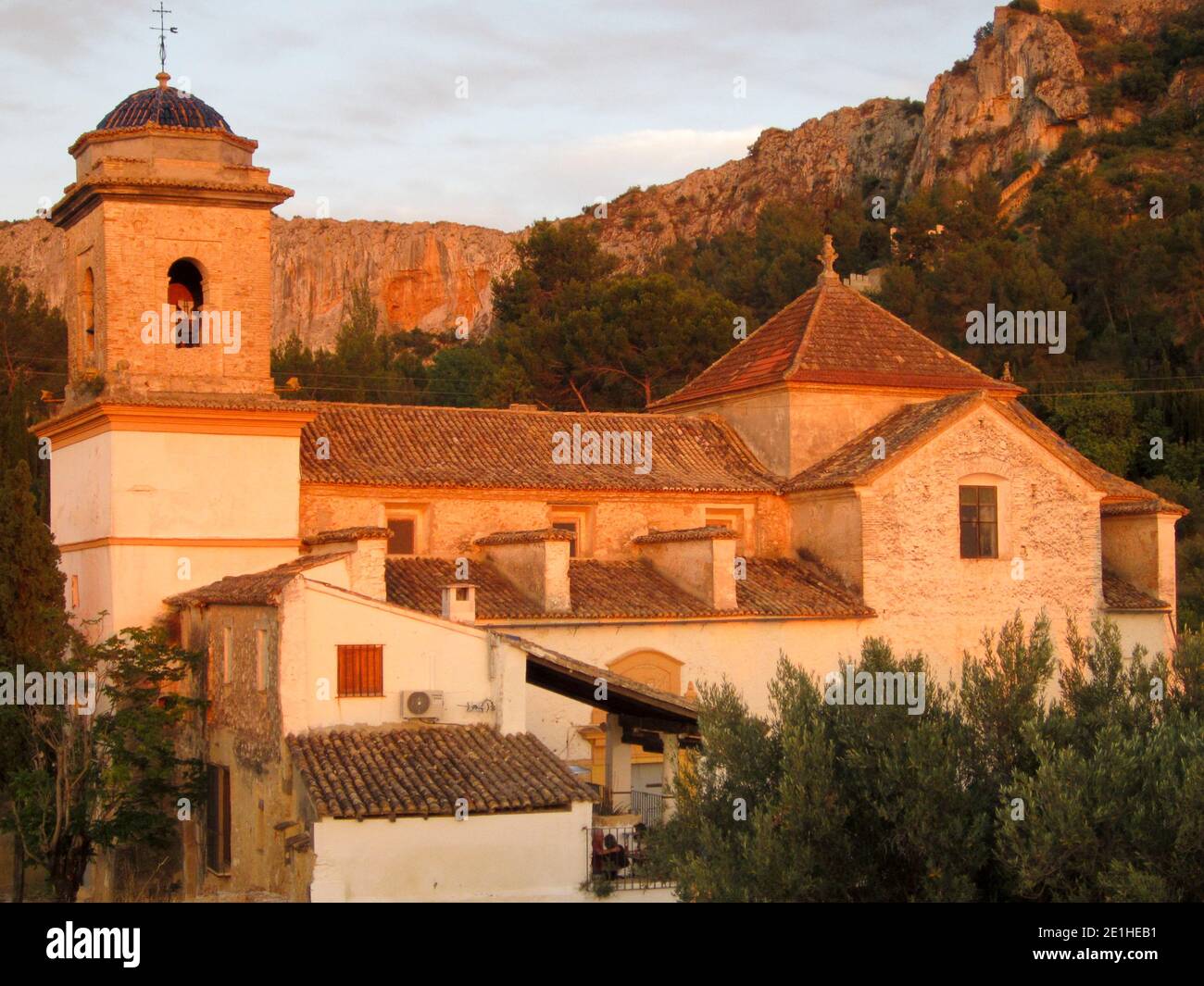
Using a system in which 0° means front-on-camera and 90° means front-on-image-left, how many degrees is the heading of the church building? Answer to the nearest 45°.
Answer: approximately 90°

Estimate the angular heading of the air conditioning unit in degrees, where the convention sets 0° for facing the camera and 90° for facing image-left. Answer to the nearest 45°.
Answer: approximately 0°
